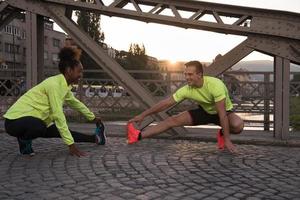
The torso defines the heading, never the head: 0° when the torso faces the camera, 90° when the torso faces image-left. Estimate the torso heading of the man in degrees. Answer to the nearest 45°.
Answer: approximately 45°

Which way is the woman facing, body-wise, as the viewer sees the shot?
to the viewer's right

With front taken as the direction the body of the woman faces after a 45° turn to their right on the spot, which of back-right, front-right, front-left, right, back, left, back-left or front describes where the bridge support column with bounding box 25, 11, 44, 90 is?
back-left

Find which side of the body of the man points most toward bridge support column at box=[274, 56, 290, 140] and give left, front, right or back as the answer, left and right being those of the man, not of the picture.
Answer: back

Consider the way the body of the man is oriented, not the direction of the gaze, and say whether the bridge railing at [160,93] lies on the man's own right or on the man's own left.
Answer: on the man's own right

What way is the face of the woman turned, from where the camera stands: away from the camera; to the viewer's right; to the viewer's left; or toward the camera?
to the viewer's right

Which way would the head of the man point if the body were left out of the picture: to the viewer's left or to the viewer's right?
to the viewer's left
